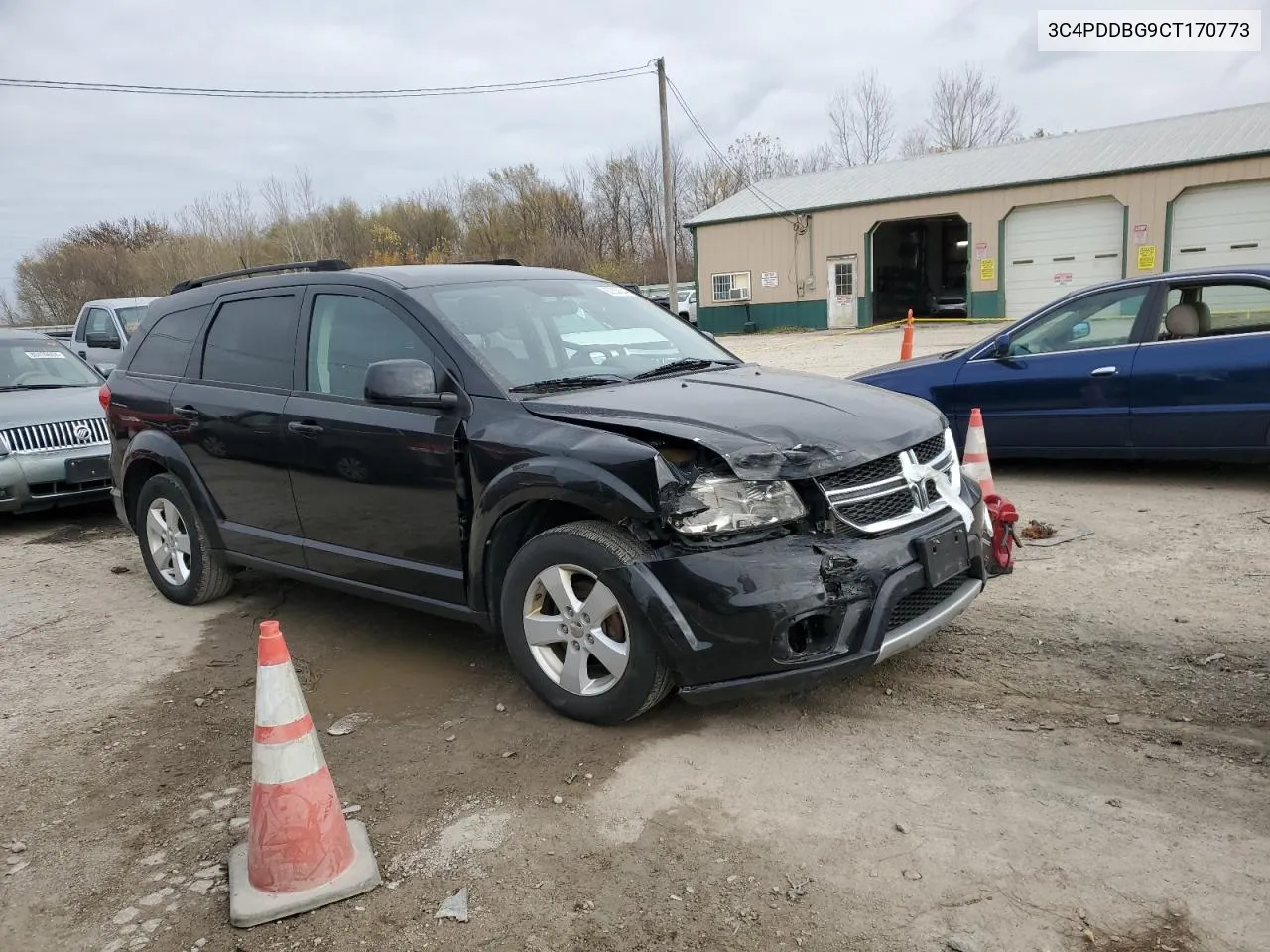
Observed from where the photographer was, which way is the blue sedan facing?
facing to the left of the viewer

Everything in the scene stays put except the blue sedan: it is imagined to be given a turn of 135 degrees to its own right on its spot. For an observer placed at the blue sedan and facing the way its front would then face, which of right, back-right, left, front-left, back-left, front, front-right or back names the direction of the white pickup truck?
back-left

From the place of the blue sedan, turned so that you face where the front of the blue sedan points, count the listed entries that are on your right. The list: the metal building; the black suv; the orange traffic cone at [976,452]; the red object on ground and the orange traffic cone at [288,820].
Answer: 1

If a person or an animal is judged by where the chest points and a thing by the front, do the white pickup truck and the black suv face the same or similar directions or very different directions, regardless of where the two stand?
same or similar directions

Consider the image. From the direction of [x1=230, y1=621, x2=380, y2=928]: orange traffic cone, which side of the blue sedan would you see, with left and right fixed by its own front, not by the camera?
left

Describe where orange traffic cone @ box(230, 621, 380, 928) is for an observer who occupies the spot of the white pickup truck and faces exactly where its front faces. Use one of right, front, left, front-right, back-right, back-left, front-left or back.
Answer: front-right

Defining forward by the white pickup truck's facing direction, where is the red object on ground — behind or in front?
in front

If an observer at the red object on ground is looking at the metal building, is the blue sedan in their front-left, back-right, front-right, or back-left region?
front-right

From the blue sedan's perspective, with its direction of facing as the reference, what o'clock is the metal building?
The metal building is roughly at 3 o'clock from the blue sedan.

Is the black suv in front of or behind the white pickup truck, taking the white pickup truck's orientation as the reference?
in front

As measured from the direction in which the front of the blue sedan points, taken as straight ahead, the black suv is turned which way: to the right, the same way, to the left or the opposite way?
the opposite way

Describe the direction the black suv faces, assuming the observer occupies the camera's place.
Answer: facing the viewer and to the right of the viewer

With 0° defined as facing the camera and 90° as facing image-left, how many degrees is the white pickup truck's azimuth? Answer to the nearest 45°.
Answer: approximately 315°

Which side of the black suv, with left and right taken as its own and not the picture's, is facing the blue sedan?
left

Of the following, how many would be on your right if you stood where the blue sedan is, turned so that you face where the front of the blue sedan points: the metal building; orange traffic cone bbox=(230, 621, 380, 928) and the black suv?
1

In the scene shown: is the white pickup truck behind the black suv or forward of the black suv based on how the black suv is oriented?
behind
